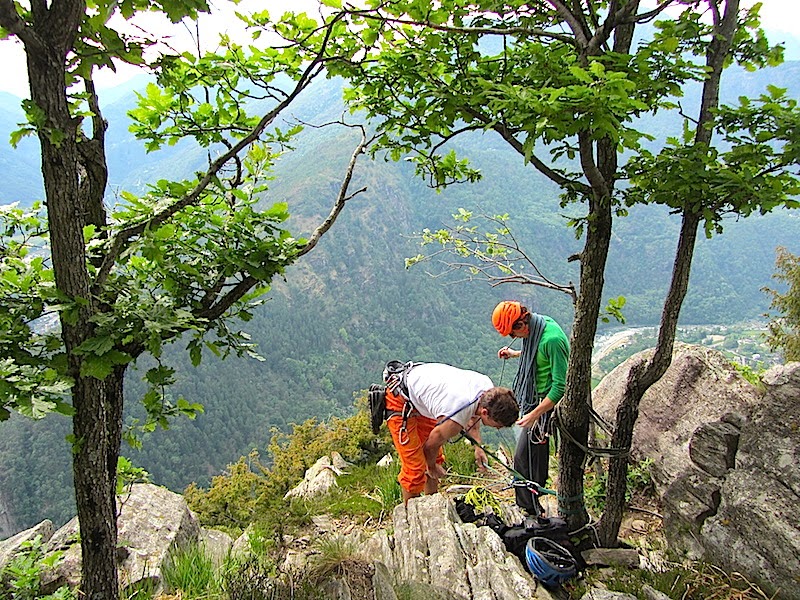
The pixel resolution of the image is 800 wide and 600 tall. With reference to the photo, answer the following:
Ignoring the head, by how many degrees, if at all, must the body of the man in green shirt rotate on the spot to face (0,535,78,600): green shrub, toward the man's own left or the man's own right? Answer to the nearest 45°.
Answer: approximately 45° to the man's own left

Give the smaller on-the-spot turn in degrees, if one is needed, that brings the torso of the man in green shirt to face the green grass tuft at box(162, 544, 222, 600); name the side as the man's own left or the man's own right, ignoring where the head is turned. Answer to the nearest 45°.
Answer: approximately 45° to the man's own left

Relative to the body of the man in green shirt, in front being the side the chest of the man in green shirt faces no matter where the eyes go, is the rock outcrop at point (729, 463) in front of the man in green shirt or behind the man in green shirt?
behind

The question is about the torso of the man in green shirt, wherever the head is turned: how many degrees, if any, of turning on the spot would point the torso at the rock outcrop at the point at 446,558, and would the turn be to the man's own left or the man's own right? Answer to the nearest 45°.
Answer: approximately 45° to the man's own left

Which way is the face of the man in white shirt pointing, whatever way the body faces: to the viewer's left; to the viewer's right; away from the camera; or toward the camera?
to the viewer's right

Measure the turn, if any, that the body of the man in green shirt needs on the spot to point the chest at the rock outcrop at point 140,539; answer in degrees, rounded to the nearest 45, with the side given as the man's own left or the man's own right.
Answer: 0° — they already face it

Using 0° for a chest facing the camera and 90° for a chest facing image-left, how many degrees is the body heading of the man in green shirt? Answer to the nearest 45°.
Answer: approximately 90°
